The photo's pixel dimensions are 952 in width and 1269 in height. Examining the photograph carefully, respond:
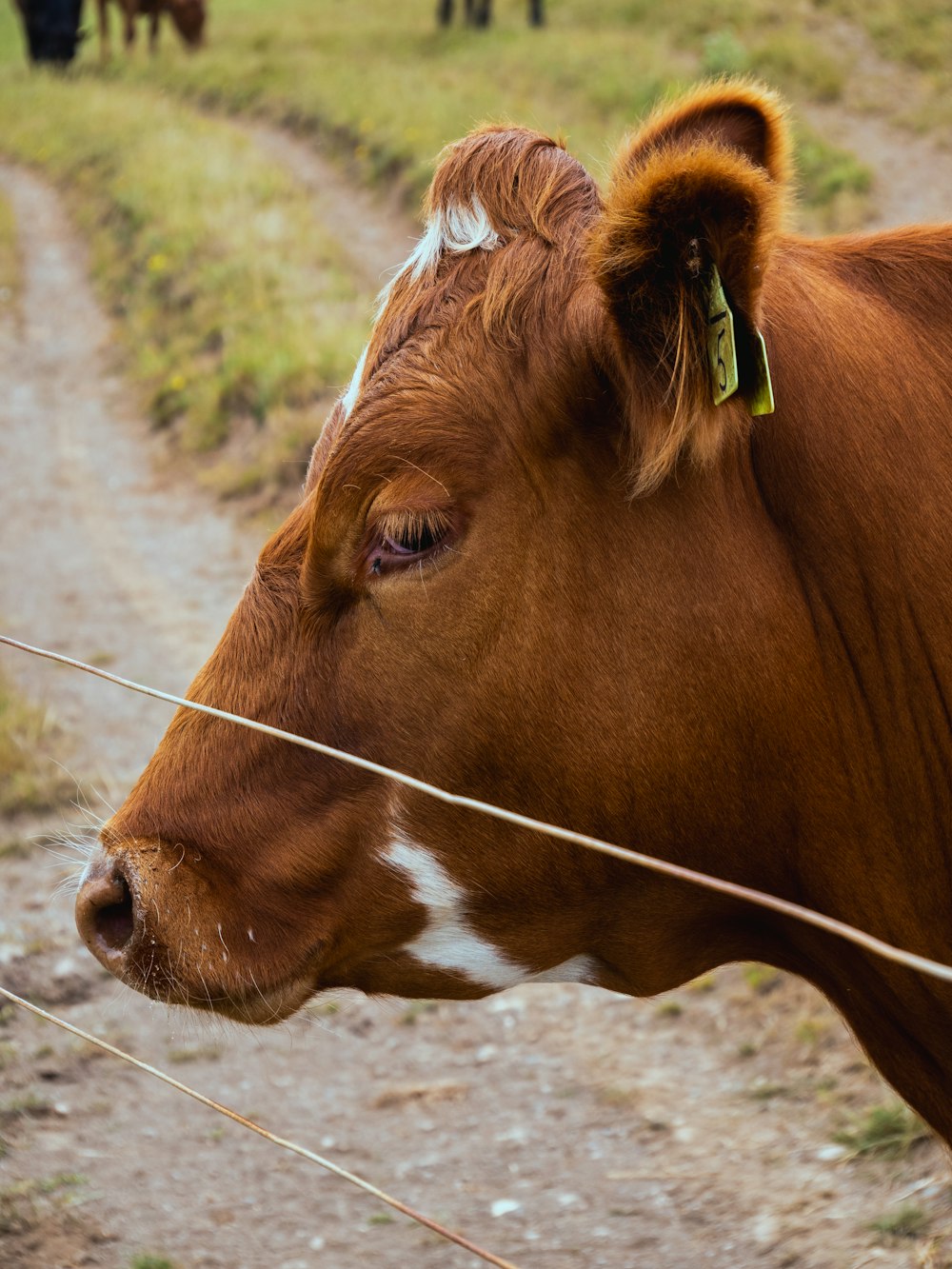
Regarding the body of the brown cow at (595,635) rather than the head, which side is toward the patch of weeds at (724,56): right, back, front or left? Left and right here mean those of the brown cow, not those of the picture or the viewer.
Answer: right

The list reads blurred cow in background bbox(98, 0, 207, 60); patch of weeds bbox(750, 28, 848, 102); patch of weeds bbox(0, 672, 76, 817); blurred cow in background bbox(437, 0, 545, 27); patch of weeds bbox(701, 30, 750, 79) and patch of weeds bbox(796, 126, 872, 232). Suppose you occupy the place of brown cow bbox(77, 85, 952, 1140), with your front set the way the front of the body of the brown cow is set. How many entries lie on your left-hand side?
0

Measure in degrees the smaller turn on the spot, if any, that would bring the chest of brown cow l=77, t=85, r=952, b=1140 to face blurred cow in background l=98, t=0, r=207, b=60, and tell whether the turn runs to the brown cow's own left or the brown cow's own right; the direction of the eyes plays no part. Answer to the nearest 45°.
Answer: approximately 90° to the brown cow's own right

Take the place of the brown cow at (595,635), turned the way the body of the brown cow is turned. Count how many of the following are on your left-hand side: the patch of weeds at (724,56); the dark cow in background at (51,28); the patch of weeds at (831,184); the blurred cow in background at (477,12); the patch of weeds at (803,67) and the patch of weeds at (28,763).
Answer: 0

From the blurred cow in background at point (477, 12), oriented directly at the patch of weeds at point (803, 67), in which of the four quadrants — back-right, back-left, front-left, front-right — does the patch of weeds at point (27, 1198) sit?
front-right

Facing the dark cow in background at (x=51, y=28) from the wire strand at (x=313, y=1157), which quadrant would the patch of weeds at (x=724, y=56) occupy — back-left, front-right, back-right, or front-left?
front-right

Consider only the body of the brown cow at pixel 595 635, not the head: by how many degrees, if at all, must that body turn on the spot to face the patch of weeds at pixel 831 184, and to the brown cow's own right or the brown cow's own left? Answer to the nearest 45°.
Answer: approximately 90° to the brown cow's own right

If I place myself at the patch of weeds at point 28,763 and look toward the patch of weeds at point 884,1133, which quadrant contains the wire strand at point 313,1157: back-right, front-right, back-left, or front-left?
front-right

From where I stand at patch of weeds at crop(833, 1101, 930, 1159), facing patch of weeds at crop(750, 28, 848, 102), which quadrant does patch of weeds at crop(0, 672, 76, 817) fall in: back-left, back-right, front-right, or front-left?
front-left

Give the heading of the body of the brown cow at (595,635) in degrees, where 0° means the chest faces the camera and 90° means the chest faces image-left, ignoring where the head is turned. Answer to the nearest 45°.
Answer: approximately 90°

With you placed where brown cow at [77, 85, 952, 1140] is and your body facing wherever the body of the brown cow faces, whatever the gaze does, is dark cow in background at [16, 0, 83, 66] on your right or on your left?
on your right
